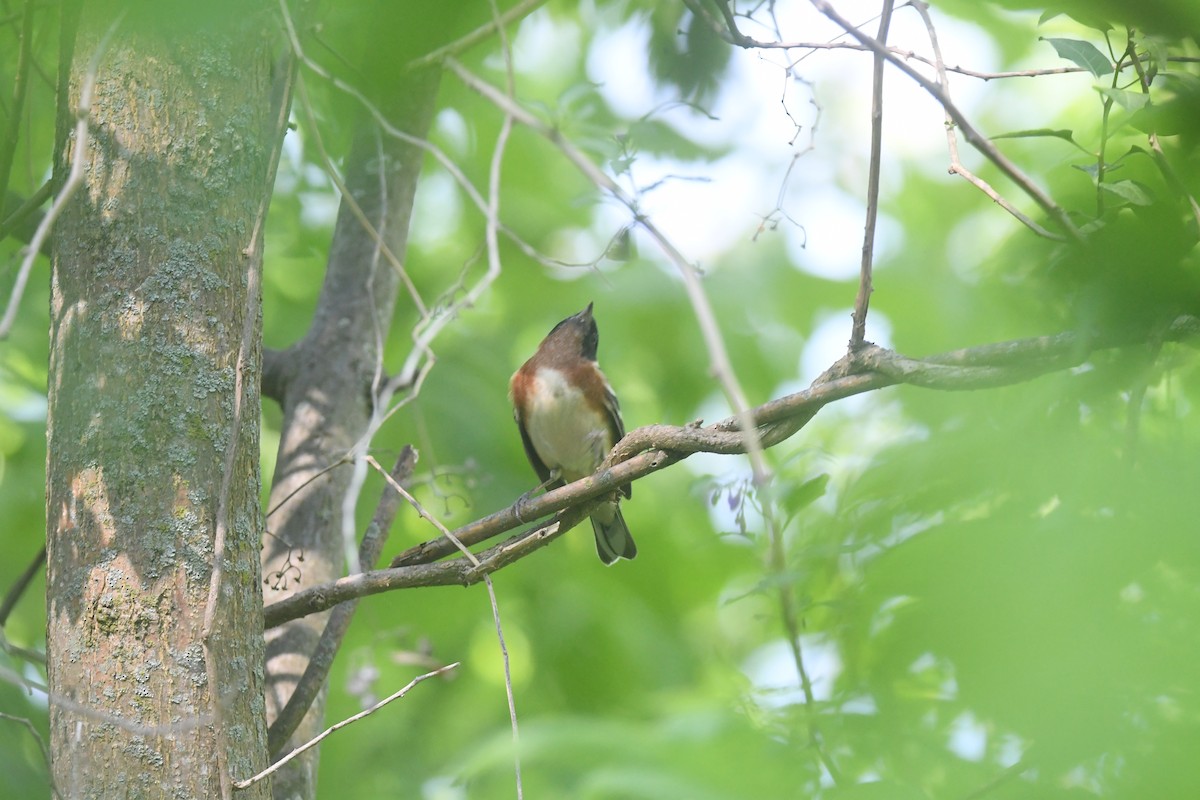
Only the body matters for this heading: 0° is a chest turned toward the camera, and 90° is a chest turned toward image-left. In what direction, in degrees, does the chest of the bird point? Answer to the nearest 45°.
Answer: approximately 0°
